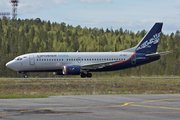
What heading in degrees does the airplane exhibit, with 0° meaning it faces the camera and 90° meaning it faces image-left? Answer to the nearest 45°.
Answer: approximately 90°
